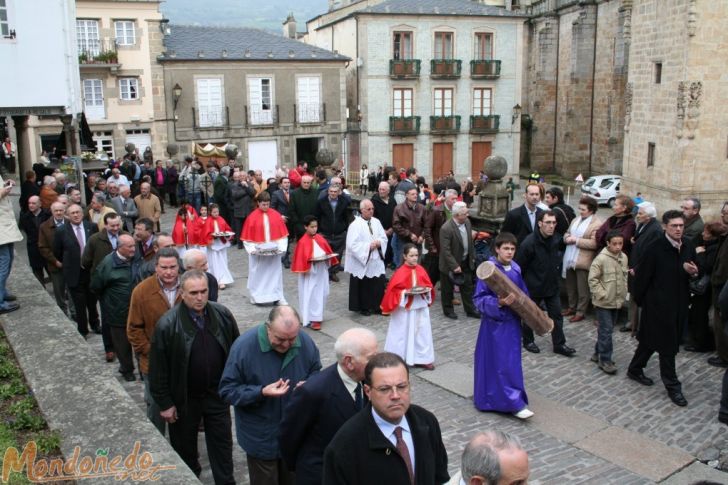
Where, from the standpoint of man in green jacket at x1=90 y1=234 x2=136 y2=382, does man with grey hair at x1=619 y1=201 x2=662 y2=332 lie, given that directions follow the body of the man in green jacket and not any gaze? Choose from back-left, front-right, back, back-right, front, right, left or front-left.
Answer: front-left

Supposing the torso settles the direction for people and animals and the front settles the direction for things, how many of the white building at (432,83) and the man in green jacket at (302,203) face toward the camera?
2

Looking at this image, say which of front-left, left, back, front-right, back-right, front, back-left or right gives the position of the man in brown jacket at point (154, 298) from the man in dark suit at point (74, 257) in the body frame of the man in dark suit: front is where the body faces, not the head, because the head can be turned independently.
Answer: front-right

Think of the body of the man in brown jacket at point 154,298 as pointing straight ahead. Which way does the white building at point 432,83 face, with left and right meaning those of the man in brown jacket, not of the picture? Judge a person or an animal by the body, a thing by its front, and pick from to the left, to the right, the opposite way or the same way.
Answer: the same way

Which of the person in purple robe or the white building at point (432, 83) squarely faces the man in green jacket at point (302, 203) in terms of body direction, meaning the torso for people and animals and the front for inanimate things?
the white building

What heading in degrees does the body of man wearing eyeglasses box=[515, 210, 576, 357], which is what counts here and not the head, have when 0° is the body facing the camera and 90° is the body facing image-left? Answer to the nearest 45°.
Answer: approximately 315°

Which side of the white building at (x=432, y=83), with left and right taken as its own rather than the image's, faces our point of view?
front

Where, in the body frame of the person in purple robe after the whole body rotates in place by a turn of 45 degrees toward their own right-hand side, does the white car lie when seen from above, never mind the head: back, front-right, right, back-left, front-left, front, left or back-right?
back

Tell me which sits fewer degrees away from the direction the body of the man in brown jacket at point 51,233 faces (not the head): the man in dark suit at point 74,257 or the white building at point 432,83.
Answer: the man in dark suit

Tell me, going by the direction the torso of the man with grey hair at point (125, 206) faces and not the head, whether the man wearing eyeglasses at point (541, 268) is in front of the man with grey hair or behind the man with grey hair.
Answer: in front

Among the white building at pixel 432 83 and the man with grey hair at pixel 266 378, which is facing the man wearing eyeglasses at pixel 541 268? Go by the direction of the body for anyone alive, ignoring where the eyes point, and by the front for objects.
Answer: the white building

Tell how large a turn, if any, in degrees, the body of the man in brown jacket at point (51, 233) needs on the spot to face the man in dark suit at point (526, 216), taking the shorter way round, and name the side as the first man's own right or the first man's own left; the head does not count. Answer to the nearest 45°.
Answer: approximately 45° to the first man's own left

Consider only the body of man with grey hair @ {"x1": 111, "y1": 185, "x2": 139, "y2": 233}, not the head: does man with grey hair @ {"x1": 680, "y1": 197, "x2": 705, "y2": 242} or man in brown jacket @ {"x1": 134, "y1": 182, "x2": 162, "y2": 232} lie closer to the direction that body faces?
the man with grey hair

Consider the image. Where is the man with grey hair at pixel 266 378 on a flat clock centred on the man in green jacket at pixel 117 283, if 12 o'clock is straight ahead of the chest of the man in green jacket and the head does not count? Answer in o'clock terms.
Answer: The man with grey hair is roughly at 1 o'clock from the man in green jacket.

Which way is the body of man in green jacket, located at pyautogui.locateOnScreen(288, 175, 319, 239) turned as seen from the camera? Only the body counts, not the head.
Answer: toward the camera

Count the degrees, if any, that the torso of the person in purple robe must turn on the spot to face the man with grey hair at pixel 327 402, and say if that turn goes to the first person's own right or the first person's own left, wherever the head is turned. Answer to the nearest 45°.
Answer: approximately 45° to the first person's own right

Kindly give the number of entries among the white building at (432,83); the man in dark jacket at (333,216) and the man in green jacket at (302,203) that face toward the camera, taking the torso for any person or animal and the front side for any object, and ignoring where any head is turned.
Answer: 3
